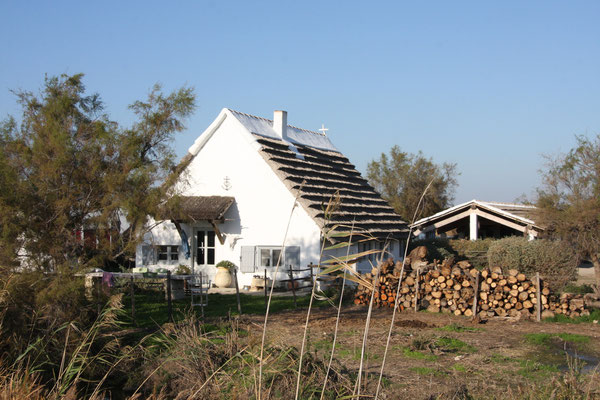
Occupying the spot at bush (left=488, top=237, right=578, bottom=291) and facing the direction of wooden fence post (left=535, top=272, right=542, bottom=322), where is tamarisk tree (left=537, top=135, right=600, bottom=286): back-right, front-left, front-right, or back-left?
back-left

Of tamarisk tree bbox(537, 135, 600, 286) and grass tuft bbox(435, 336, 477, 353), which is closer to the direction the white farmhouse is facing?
the grass tuft

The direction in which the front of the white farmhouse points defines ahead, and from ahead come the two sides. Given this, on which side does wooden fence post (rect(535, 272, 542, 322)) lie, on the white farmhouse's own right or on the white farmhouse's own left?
on the white farmhouse's own left

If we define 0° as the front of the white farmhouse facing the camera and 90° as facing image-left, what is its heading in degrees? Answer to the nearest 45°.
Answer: approximately 45°

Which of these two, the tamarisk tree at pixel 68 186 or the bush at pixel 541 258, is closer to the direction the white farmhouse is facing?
the tamarisk tree

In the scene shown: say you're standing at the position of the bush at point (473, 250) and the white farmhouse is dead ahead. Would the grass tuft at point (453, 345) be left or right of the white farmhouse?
left

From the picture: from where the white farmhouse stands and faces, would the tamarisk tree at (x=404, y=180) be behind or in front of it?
behind

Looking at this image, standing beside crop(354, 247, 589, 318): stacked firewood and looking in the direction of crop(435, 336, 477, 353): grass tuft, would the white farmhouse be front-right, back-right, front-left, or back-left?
back-right

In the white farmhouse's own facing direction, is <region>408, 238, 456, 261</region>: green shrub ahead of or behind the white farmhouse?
behind
